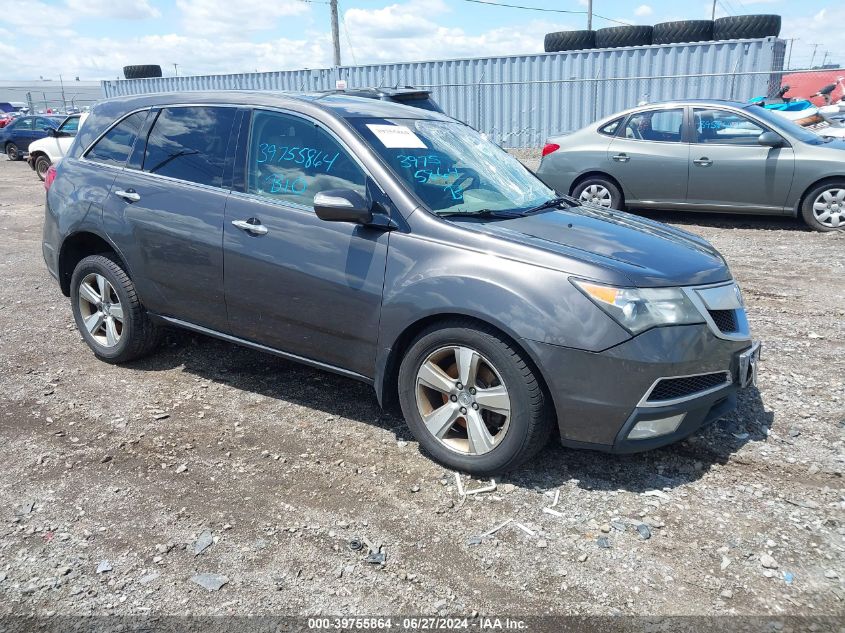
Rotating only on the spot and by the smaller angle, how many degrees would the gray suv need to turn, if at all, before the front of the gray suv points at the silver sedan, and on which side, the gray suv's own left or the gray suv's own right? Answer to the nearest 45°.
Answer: approximately 90° to the gray suv's own left

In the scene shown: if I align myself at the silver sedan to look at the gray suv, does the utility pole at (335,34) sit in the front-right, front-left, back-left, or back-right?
back-right

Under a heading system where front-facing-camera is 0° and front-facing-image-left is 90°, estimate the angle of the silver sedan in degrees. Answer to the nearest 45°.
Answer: approximately 270°

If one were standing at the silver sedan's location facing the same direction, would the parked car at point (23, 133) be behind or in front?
behind

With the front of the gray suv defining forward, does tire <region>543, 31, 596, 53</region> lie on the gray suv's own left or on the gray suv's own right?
on the gray suv's own left

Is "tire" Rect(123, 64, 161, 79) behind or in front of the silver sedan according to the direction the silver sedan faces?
behind

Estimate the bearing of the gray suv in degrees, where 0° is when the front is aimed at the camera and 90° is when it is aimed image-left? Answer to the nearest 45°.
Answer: approximately 315°

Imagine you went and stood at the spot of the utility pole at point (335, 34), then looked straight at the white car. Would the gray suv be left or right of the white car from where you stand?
left

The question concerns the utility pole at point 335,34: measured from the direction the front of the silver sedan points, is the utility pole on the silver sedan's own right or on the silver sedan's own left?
on the silver sedan's own left

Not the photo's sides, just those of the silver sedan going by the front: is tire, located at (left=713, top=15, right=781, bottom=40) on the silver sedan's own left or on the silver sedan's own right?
on the silver sedan's own left

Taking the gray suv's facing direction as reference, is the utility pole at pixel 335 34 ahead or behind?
behind
